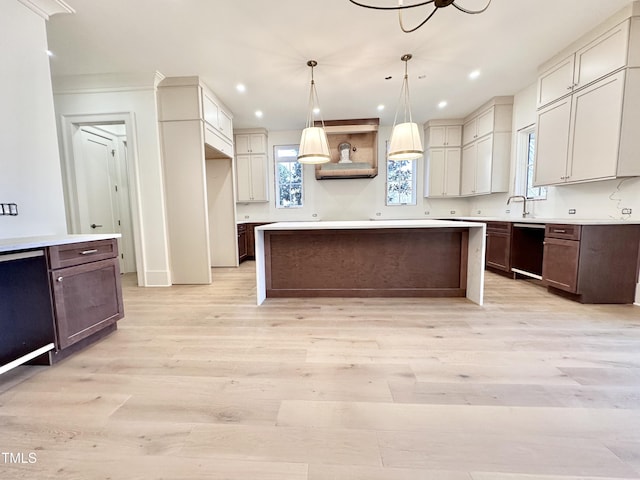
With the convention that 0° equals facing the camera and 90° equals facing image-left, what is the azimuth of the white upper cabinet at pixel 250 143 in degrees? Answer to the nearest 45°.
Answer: approximately 0°

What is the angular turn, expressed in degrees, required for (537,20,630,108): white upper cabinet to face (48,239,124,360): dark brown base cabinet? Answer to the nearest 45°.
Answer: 0° — it already faces it

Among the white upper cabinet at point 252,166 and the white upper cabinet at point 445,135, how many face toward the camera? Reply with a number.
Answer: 2

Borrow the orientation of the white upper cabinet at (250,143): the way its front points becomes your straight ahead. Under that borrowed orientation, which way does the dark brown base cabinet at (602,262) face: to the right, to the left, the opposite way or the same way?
to the right

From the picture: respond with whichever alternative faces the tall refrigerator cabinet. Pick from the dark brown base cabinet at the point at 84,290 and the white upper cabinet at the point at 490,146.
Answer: the white upper cabinet

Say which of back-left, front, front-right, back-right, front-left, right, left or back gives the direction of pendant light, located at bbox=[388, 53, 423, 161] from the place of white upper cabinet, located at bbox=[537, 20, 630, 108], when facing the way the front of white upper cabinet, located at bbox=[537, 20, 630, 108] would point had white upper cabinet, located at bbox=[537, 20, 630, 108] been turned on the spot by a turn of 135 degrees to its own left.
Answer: back-right

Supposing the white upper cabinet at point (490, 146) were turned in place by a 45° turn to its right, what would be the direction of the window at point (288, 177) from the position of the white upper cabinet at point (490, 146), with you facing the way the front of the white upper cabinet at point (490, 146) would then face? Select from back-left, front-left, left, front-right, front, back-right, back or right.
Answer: front

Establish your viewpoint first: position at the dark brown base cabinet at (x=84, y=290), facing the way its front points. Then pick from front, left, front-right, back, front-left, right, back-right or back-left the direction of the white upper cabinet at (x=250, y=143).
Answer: left

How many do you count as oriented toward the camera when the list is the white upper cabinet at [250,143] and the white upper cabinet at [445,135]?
2

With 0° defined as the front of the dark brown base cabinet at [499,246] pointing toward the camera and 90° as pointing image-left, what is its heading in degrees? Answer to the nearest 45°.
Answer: approximately 45°

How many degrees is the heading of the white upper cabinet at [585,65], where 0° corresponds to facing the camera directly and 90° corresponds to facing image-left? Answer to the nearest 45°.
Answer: approximately 45°

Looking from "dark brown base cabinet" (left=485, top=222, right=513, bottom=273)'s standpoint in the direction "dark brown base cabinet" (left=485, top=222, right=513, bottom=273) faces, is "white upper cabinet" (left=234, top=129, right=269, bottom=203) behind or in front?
in front

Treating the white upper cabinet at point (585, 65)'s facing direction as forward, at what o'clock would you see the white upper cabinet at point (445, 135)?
the white upper cabinet at point (445, 135) is roughly at 3 o'clock from the white upper cabinet at point (585, 65).

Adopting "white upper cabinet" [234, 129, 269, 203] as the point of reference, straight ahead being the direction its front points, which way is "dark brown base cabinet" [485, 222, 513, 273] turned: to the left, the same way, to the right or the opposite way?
to the right

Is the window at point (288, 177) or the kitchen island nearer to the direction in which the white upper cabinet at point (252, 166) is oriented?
the kitchen island

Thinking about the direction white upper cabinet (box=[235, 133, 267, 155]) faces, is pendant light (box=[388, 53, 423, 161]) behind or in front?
in front

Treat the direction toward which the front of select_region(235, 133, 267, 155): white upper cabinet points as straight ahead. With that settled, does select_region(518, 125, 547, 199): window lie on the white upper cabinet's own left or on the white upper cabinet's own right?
on the white upper cabinet's own left

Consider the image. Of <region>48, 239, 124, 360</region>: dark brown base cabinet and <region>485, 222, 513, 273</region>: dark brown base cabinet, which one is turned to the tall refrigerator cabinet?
<region>485, 222, 513, 273</region>: dark brown base cabinet
